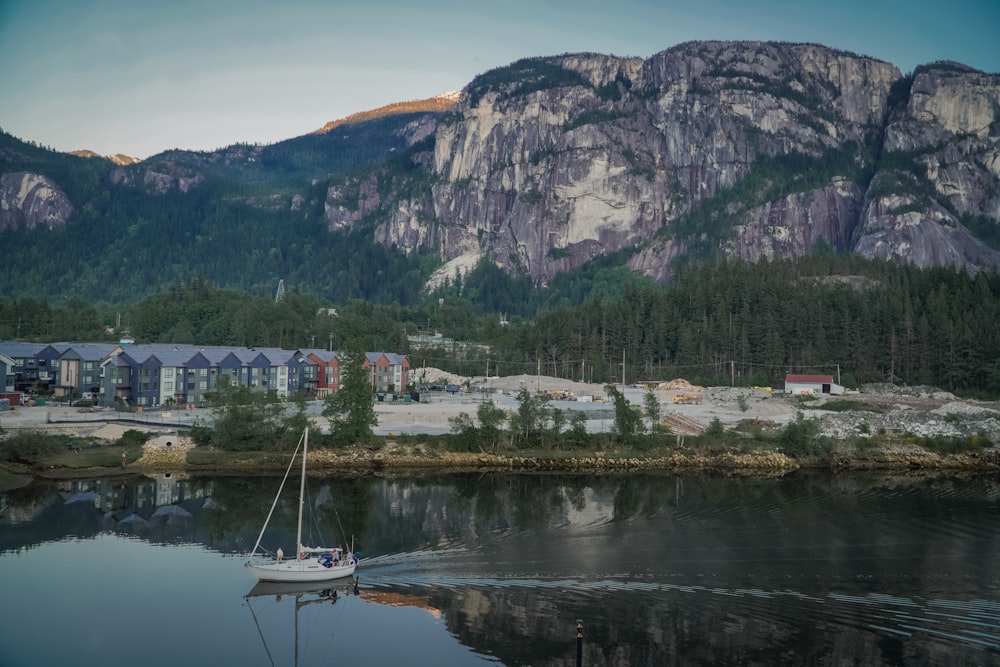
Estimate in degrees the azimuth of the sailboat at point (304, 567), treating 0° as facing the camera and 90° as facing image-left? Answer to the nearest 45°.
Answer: approximately 90°
